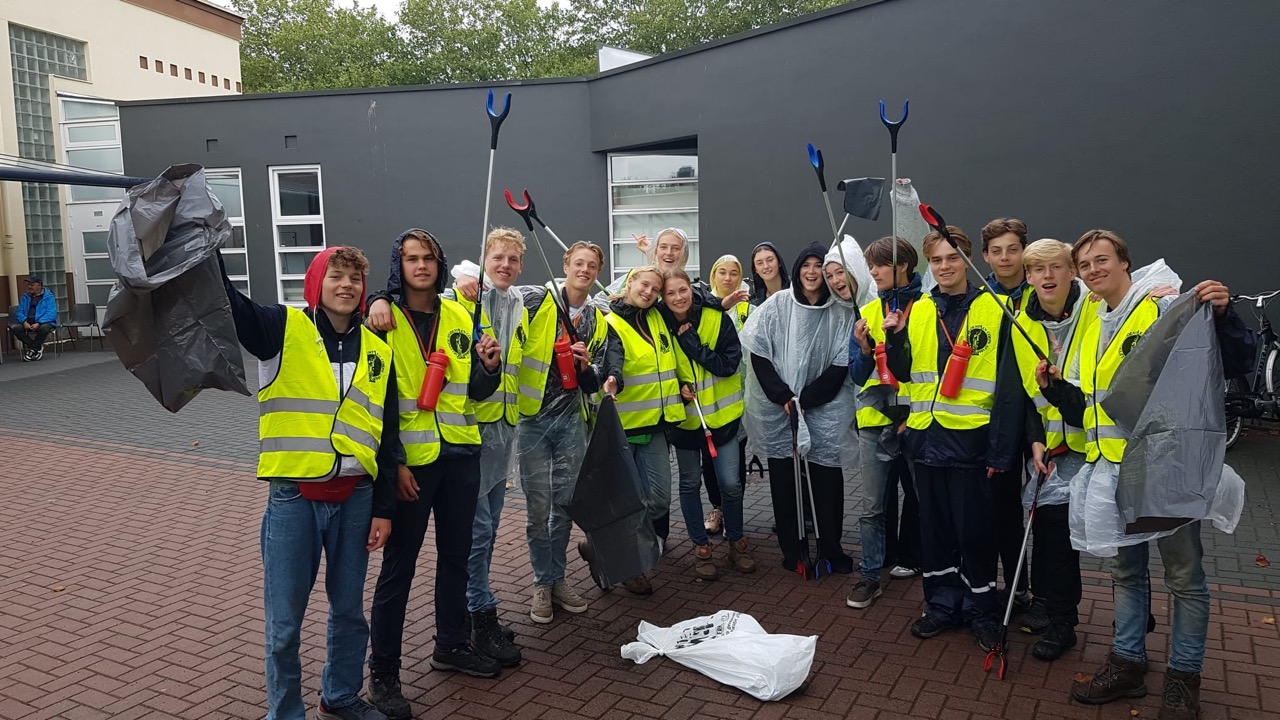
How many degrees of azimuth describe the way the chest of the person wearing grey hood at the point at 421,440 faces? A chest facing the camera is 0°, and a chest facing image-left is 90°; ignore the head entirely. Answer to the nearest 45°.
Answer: approximately 0°

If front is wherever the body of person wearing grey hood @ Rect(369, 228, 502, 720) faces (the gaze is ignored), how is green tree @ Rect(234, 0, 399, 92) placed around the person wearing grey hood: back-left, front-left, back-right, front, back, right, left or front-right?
back

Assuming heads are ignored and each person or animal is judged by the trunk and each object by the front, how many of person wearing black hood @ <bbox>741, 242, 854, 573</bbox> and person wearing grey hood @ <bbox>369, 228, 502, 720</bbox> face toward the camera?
2

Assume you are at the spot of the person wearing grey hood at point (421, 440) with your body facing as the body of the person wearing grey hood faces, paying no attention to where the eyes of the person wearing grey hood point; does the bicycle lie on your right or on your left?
on your left

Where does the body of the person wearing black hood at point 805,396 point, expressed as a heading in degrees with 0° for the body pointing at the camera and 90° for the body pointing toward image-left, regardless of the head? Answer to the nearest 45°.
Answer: approximately 0°

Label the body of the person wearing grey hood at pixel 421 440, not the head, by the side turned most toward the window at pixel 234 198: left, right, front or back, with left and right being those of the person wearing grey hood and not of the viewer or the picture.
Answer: back

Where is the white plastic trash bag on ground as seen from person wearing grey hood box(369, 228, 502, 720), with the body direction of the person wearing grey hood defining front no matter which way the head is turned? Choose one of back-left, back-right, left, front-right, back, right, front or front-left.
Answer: left

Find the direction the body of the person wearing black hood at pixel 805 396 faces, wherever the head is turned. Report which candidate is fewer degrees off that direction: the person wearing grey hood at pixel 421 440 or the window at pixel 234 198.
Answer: the person wearing grey hood
